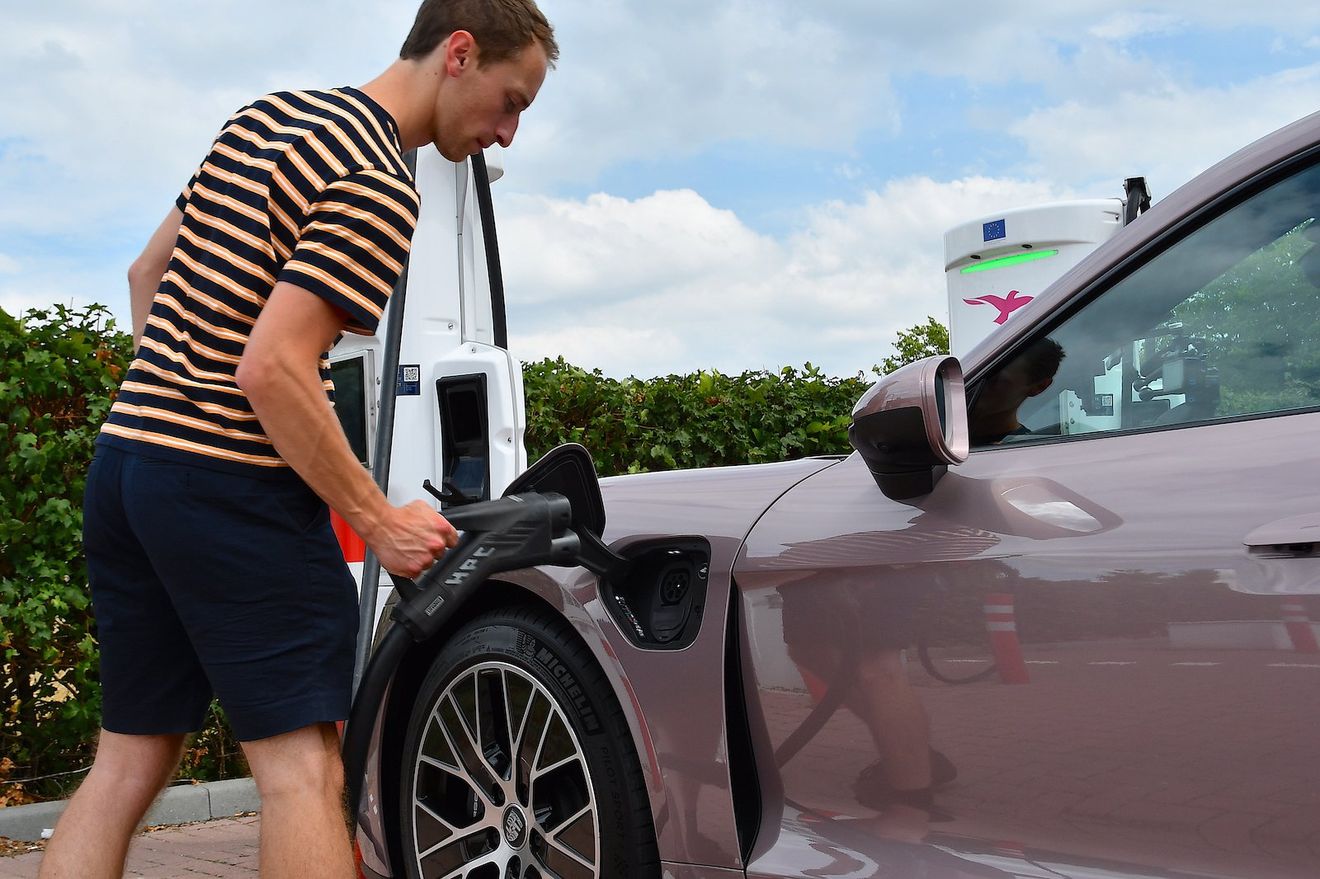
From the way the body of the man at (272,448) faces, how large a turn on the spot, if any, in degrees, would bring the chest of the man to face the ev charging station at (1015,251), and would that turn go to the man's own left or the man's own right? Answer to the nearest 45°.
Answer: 0° — they already face it

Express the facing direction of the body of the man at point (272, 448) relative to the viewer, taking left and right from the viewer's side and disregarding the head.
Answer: facing away from the viewer and to the right of the viewer

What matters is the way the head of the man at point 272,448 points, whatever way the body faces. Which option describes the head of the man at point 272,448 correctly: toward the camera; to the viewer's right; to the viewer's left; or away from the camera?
to the viewer's right
